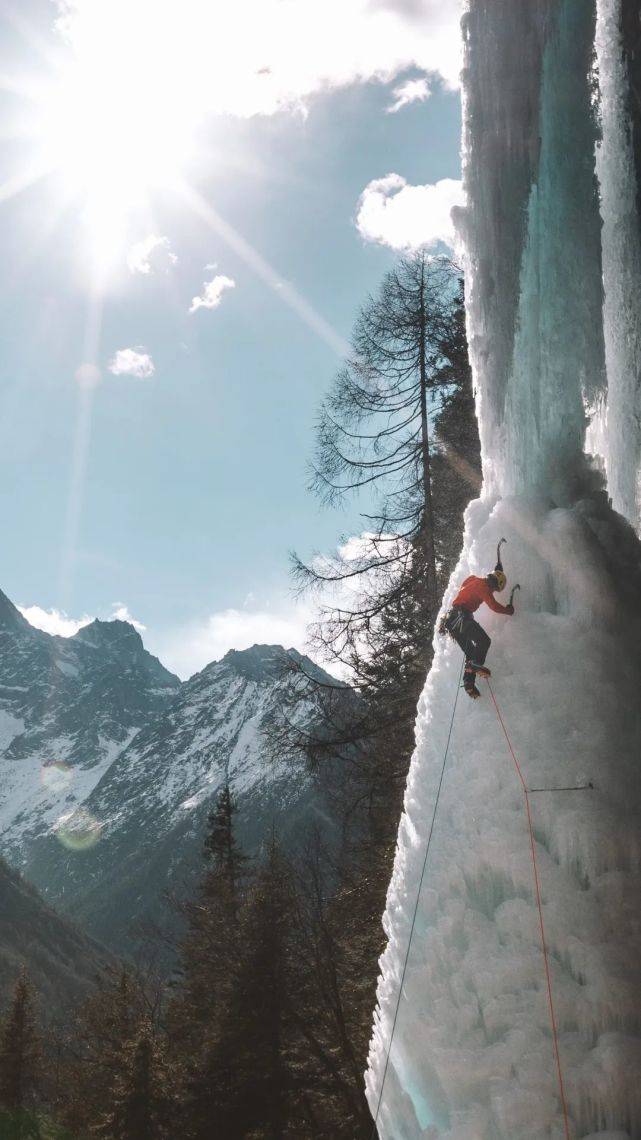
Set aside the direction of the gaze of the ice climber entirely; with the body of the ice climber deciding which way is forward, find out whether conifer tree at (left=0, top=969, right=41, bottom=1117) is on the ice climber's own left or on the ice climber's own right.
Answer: on the ice climber's own left

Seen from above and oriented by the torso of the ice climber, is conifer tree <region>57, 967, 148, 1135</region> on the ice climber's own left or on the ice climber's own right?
on the ice climber's own left

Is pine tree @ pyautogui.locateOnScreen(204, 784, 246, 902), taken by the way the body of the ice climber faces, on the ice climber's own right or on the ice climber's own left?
on the ice climber's own left

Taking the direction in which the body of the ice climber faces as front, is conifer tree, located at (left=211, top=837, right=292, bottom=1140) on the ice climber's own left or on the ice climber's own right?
on the ice climber's own left

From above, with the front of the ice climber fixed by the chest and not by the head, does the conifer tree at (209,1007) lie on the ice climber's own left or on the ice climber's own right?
on the ice climber's own left

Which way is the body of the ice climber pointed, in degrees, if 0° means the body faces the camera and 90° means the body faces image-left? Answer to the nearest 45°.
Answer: approximately 270°
